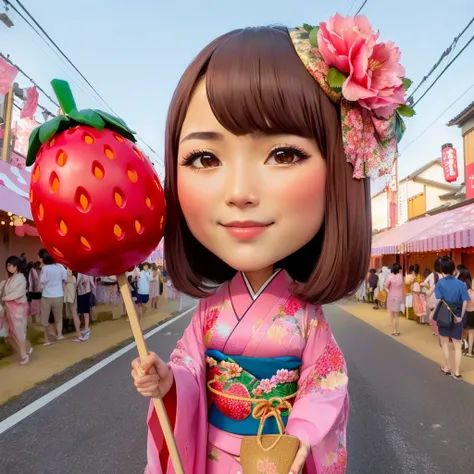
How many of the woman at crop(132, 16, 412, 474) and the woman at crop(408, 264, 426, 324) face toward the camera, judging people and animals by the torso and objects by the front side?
1

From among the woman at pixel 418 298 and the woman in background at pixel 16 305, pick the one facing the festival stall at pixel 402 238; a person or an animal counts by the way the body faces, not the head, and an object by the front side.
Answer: the woman

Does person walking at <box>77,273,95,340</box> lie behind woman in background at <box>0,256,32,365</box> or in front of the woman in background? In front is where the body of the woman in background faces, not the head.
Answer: behind

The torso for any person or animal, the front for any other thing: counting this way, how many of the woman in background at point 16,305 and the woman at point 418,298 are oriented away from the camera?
1

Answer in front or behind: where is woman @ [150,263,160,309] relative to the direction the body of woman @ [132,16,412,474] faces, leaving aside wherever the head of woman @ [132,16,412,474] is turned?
behind

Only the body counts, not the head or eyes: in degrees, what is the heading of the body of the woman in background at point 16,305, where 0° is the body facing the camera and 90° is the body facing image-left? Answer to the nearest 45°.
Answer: approximately 45°

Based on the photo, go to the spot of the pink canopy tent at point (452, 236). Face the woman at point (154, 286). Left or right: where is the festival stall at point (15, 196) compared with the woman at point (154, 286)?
left

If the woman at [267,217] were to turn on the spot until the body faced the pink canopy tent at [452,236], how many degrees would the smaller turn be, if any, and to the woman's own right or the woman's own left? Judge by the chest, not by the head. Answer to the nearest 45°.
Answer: approximately 135° to the woman's own left

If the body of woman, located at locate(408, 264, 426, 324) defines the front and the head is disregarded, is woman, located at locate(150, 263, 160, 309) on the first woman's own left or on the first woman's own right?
on the first woman's own left
